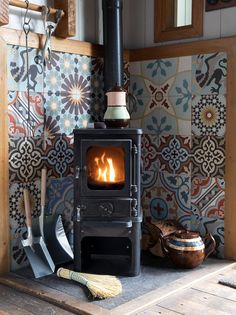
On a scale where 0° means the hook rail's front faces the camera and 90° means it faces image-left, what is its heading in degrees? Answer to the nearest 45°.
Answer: approximately 315°

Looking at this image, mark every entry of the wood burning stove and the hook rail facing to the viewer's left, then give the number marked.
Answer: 0

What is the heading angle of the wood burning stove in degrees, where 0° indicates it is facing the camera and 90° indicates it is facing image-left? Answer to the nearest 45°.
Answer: approximately 0°

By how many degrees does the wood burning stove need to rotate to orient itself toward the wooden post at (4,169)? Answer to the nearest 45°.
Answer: approximately 90° to its right
